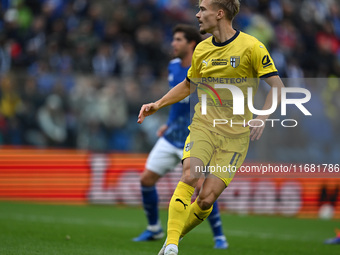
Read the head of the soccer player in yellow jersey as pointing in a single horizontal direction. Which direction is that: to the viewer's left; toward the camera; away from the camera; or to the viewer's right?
to the viewer's left

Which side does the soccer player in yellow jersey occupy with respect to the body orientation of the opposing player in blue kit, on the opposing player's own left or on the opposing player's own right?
on the opposing player's own left
